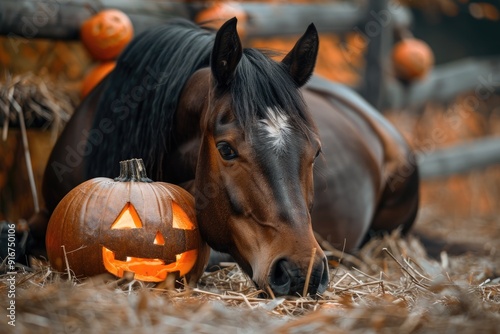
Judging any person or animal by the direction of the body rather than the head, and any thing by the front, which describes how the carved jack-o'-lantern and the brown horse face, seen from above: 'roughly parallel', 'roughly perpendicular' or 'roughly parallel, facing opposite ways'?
roughly perpendicular

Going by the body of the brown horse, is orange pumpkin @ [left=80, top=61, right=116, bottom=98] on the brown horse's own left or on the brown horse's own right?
on the brown horse's own right

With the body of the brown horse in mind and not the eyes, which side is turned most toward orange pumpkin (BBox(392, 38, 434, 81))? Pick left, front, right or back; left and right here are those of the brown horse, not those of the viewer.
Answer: back

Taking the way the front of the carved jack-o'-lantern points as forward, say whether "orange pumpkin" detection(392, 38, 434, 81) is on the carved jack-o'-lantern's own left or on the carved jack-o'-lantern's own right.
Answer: on the carved jack-o'-lantern's own left

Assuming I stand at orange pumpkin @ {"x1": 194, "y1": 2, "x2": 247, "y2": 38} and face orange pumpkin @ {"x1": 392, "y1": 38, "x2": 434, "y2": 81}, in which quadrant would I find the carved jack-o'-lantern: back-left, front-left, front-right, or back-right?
back-right

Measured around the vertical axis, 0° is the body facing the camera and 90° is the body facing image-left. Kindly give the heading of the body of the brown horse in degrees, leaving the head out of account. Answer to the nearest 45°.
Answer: approximately 45°

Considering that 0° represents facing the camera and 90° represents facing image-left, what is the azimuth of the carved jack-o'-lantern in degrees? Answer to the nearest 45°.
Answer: approximately 315°

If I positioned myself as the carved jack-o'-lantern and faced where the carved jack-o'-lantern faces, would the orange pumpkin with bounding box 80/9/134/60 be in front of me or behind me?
behind

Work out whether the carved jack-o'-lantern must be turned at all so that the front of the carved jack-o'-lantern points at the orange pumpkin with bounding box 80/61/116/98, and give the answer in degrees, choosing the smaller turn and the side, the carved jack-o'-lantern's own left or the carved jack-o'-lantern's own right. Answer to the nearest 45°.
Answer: approximately 135° to the carved jack-o'-lantern's own left

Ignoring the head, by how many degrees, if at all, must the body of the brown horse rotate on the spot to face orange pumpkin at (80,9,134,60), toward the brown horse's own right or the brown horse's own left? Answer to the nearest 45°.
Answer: approximately 90° to the brown horse's own right
